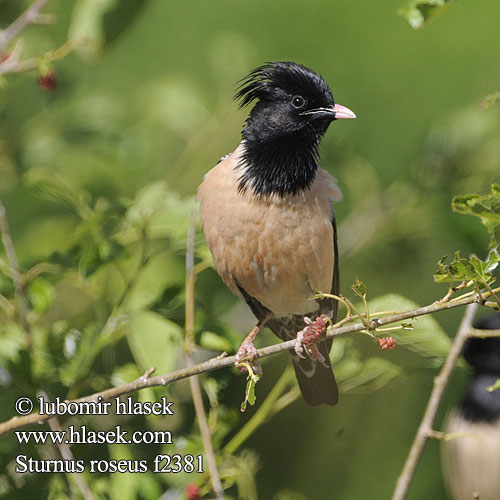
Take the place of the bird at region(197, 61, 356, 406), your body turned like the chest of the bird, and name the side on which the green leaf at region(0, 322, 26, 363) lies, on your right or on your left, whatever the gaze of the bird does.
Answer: on your right

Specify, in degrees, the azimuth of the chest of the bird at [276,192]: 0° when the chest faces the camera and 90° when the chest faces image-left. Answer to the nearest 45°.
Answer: approximately 0°

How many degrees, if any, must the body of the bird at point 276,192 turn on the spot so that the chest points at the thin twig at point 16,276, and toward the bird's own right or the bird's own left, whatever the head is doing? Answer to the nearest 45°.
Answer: approximately 90° to the bird's own right
